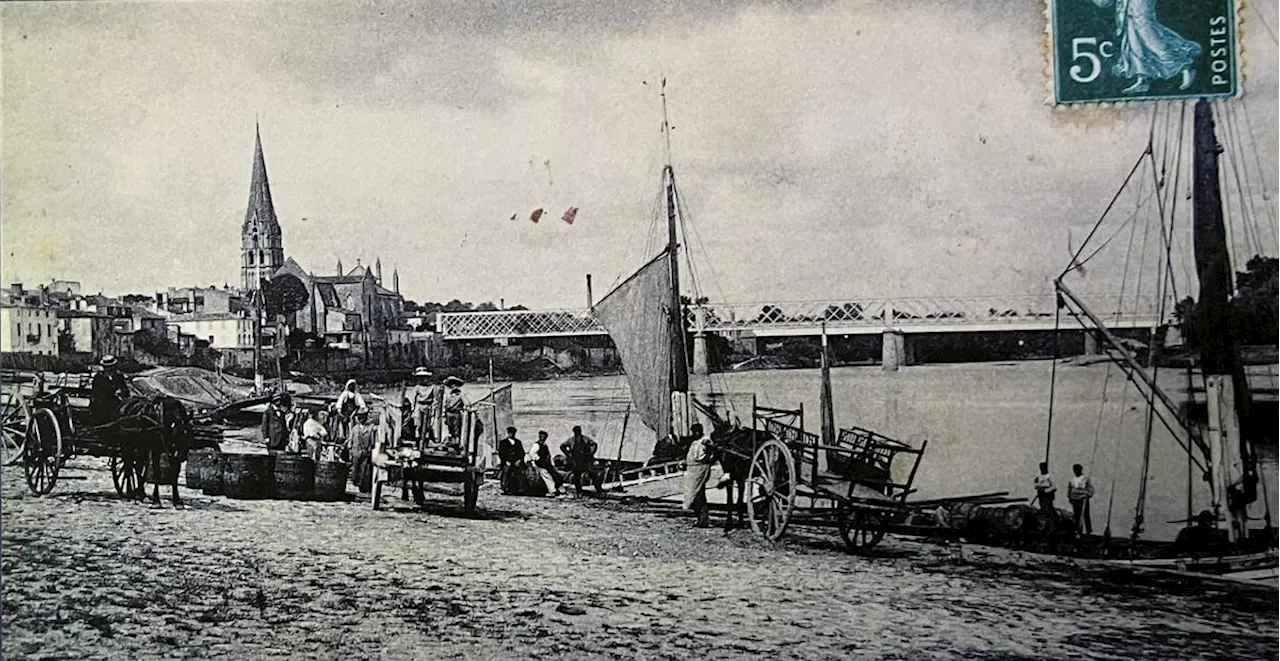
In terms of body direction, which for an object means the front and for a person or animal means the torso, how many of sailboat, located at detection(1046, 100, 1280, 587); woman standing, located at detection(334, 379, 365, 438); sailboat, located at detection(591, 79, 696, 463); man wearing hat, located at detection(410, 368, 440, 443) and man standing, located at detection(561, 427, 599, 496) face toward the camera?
3

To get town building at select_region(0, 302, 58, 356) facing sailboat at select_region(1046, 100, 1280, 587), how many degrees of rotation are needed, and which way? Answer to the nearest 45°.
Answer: approximately 45° to its left

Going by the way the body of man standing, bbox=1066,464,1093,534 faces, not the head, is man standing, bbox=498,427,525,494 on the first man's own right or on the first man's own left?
on the first man's own right

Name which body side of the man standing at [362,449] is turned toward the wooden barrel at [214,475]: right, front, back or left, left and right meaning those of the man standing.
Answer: right

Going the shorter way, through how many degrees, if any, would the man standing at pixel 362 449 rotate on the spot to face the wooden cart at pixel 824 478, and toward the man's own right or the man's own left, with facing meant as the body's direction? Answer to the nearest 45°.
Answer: approximately 45° to the man's own left
